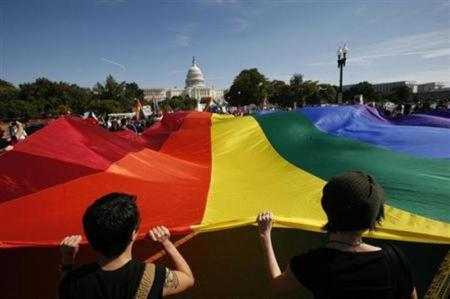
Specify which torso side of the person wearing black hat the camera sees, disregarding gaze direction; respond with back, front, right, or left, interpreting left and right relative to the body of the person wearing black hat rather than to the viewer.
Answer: back

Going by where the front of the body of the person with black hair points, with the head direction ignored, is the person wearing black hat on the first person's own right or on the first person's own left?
on the first person's own right

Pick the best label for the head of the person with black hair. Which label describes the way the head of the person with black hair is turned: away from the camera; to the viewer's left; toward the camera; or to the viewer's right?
away from the camera

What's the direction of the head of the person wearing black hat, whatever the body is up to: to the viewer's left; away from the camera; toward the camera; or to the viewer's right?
away from the camera

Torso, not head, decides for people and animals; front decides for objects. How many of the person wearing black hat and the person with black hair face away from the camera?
2

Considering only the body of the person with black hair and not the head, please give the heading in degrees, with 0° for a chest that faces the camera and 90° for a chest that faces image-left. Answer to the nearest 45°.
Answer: approximately 180°

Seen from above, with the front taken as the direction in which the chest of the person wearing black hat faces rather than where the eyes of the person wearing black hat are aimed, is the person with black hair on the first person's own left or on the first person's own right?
on the first person's own left
